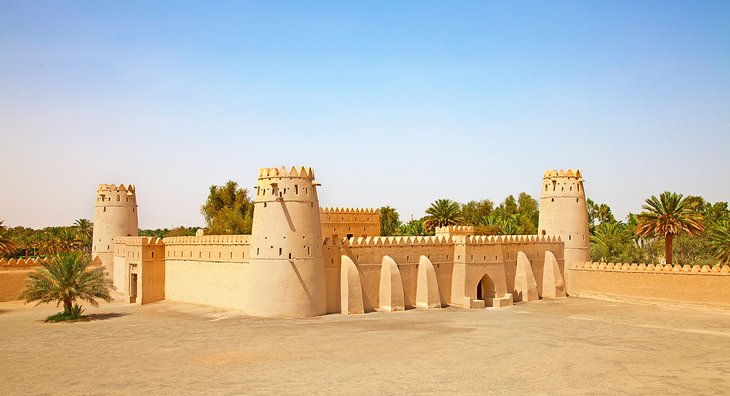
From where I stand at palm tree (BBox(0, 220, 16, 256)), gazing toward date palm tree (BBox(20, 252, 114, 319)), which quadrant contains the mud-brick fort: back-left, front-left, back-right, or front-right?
front-left

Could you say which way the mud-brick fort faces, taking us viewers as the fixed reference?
facing the viewer and to the right of the viewer

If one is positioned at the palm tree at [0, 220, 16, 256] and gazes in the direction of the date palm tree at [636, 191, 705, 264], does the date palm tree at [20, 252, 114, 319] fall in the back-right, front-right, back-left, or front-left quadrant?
front-right
